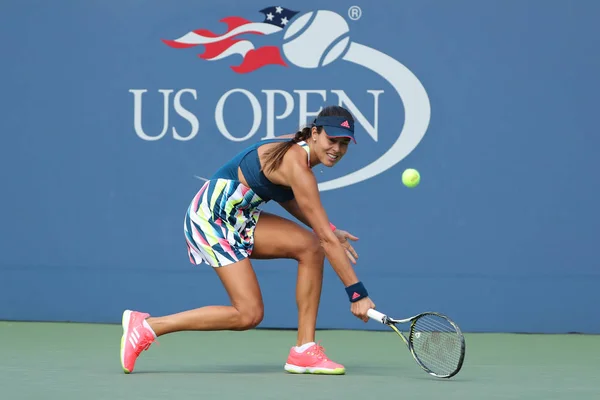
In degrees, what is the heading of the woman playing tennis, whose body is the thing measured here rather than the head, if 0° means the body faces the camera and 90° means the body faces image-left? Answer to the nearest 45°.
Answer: approximately 270°

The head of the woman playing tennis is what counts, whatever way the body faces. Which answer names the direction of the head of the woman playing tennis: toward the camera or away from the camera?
toward the camera
